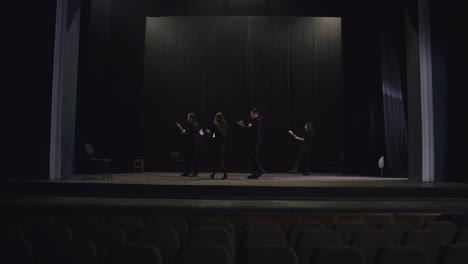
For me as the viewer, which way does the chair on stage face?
facing to the right of the viewer

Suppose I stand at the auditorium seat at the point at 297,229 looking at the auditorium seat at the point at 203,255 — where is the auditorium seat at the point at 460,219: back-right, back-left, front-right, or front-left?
back-left

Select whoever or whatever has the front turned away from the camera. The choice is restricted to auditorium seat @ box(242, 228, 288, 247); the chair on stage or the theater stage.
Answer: the auditorium seat

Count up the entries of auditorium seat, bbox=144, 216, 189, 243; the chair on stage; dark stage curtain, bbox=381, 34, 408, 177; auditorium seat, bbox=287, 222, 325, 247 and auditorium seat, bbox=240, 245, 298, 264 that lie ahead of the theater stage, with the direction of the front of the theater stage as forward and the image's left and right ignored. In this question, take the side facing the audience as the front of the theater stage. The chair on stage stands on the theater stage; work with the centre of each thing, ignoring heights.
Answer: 3

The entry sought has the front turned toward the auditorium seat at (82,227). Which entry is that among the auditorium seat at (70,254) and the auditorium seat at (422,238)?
the auditorium seat at (70,254)

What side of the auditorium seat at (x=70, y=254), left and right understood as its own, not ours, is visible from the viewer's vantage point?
back

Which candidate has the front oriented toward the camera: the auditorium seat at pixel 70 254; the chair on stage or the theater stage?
the theater stage

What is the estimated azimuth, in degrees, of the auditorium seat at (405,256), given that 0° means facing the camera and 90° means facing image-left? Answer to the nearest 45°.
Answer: approximately 180°

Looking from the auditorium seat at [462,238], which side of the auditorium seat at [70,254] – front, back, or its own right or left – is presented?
right

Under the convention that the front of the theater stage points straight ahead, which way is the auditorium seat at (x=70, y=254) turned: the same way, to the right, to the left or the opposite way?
the opposite way

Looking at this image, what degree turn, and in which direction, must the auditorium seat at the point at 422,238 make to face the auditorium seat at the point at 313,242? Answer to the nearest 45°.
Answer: approximately 135° to its left

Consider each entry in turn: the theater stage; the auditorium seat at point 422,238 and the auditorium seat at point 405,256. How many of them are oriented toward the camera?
1

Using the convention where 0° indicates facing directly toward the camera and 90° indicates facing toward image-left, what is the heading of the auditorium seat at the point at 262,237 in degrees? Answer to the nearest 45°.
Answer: approximately 180°

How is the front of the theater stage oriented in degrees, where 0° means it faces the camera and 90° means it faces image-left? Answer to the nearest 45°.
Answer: approximately 0°

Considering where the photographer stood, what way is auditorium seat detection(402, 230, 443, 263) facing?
facing away from the viewer

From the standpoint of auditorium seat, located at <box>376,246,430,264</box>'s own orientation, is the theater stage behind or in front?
in front

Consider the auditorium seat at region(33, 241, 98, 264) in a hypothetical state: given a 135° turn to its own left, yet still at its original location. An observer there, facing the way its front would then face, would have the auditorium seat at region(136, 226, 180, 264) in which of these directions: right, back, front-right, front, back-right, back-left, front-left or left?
back

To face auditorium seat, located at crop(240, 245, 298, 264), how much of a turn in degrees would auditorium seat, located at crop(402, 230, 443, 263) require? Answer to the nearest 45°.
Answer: approximately 135° to its left

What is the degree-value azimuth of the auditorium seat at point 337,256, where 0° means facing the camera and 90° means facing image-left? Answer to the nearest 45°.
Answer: approximately 180°
